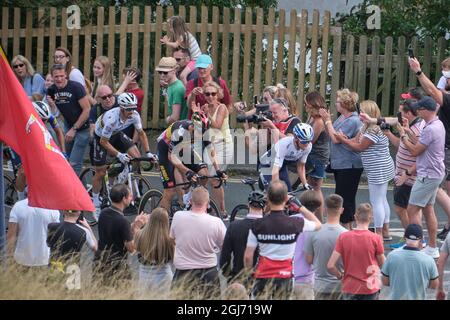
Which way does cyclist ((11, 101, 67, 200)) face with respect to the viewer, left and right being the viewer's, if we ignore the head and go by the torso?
facing the viewer and to the right of the viewer

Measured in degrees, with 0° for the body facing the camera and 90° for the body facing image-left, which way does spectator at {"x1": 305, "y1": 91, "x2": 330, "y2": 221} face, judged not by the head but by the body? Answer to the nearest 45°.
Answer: approximately 90°

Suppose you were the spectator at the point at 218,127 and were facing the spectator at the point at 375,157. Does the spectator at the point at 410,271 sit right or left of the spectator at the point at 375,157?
right

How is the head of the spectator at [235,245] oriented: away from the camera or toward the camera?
away from the camera

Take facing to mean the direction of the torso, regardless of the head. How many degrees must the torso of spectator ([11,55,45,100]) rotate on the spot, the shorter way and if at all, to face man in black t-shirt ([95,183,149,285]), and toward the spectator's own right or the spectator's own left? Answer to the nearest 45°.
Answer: approximately 45° to the spectator's own left

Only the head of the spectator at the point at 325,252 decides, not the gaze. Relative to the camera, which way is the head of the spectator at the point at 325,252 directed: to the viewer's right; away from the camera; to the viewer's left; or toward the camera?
away from the camera

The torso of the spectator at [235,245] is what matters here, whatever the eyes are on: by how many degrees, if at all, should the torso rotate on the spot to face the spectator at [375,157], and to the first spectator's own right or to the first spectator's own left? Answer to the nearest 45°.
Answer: approximately 45° to the first spectator's own right

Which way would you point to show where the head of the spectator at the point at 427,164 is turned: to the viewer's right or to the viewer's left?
to the viewer's left

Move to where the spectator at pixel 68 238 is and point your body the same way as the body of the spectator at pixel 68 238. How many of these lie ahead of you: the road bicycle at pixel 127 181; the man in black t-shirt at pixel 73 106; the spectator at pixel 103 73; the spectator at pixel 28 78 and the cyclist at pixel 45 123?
5

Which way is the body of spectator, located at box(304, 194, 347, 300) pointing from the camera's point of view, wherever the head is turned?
away from the camera

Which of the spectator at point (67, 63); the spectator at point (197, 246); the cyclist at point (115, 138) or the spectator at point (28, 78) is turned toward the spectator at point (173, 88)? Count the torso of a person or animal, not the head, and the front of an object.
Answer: the spectator at point (197, 246)

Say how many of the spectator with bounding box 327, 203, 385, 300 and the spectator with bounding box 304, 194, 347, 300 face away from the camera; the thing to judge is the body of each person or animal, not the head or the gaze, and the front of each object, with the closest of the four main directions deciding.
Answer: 2

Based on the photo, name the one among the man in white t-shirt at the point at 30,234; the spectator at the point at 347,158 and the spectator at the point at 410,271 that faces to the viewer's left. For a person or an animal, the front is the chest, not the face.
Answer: the spectator at the point at 347,158

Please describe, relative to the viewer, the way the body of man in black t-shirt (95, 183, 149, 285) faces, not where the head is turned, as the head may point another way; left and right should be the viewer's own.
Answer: facing away from the viewer and to the right of the viewer

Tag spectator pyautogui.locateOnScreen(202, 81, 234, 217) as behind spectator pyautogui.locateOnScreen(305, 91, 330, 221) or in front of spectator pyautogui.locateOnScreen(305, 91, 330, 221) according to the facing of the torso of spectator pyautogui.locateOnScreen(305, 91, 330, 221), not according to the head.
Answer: in front

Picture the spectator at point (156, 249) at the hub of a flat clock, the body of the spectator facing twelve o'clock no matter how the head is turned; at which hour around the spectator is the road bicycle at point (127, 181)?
The road bicycle is roughly at 12 o'clock from the spectator.
